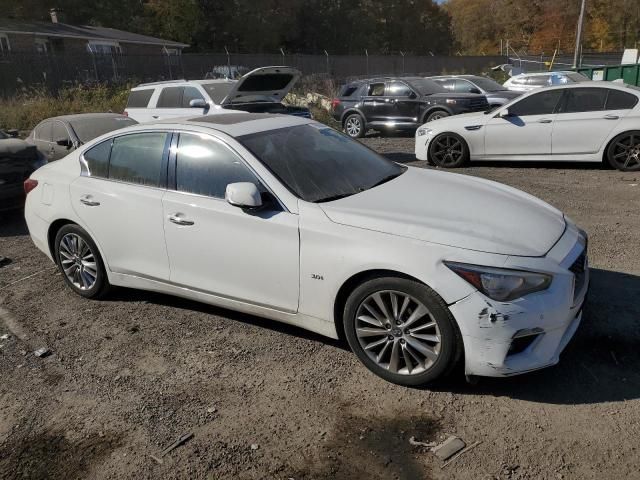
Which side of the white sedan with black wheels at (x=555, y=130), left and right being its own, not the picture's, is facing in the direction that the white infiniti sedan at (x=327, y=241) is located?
left

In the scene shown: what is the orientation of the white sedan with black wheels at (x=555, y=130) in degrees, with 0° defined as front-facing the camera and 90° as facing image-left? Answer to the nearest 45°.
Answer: approximately 90°

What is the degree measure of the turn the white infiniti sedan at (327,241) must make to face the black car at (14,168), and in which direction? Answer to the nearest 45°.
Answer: approximately 180°

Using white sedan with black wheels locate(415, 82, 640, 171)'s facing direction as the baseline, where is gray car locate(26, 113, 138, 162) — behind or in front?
in front

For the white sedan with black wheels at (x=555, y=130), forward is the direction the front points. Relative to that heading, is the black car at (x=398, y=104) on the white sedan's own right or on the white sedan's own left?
on the white sedan's own right

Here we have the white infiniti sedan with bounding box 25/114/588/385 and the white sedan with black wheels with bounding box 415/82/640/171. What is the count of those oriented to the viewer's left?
1

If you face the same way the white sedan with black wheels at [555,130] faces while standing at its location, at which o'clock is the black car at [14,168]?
The black car is roughly at 11 o'clock from the white sedan with black wheels.

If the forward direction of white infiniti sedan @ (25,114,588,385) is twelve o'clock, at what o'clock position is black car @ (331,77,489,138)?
The black car is roughly at 8 o'clock from the white infiniti sedan.

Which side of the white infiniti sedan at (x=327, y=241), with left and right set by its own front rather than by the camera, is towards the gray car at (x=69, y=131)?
back

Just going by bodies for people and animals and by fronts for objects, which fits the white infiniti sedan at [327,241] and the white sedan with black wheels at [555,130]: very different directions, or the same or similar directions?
very different directions

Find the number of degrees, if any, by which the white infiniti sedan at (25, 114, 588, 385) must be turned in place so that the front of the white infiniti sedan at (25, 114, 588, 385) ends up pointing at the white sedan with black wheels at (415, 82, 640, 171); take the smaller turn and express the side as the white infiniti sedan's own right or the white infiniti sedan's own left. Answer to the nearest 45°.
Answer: approximately 90° to the white infiniti sedan's own left
